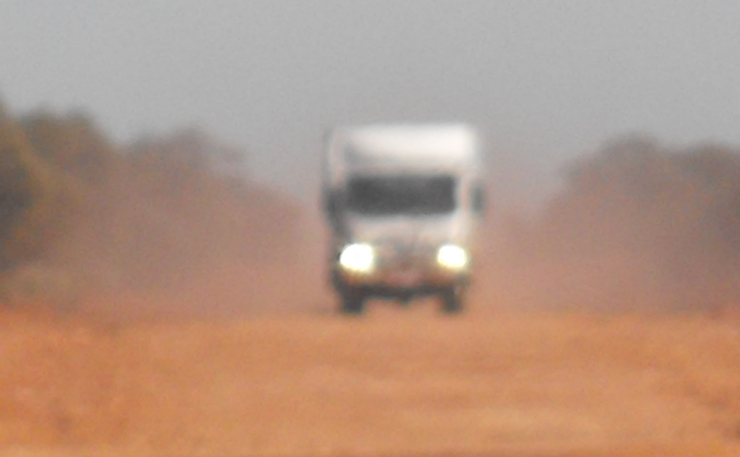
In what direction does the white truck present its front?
toward the camera
